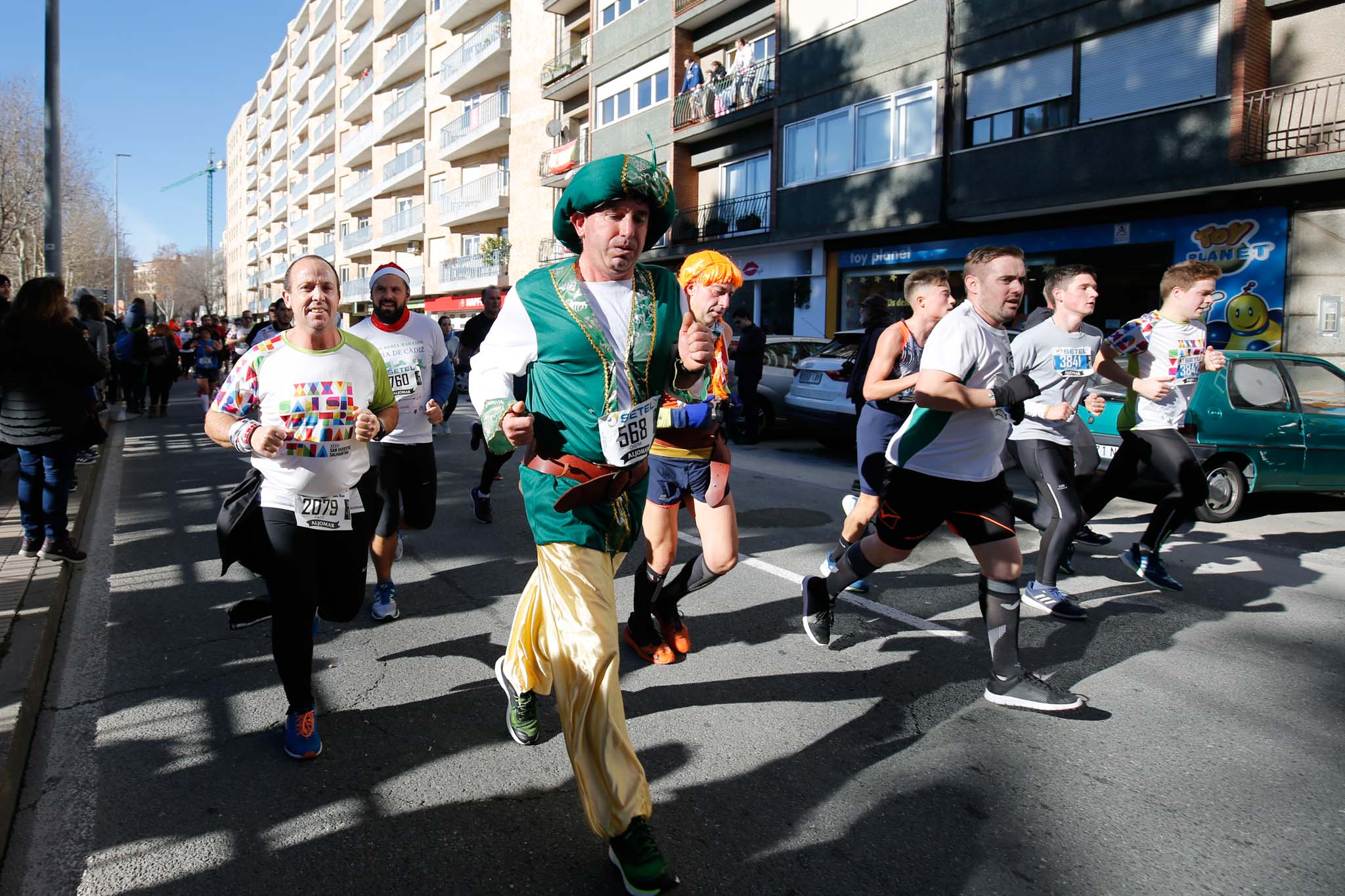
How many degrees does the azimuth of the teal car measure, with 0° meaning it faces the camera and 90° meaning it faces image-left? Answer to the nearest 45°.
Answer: approximately 225°

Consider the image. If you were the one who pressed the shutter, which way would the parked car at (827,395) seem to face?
facing away from the viewer and to the right of the viewer

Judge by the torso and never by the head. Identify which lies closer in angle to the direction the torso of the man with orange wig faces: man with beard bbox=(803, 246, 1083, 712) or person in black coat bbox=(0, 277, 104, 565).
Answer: the man with beard

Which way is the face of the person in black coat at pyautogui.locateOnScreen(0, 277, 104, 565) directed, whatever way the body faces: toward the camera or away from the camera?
away from the camera

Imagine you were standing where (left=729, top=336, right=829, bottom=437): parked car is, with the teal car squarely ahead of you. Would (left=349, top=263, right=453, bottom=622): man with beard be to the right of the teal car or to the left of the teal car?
right

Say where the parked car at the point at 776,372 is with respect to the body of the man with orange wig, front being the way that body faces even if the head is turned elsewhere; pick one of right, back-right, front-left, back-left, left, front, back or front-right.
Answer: back-left

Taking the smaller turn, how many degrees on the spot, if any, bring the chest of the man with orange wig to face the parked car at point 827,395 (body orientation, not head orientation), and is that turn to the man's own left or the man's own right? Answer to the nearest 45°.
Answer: approximately 135° to the man's own left

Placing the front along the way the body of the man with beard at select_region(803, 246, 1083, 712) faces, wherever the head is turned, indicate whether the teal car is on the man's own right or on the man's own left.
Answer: on the man's own left

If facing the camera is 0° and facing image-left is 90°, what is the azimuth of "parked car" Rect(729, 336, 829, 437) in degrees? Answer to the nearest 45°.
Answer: approximately 225°
